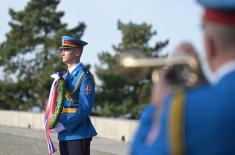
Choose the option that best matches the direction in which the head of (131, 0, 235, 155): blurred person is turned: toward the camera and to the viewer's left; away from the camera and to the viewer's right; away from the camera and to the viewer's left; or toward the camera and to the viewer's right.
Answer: away from the camera and to the viewer's left

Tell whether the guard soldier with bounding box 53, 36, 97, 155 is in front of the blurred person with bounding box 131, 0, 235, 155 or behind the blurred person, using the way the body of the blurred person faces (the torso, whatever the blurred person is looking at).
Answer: in front

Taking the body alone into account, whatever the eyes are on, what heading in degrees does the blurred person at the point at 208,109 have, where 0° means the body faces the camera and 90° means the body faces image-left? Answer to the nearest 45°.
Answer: approximately 135°
